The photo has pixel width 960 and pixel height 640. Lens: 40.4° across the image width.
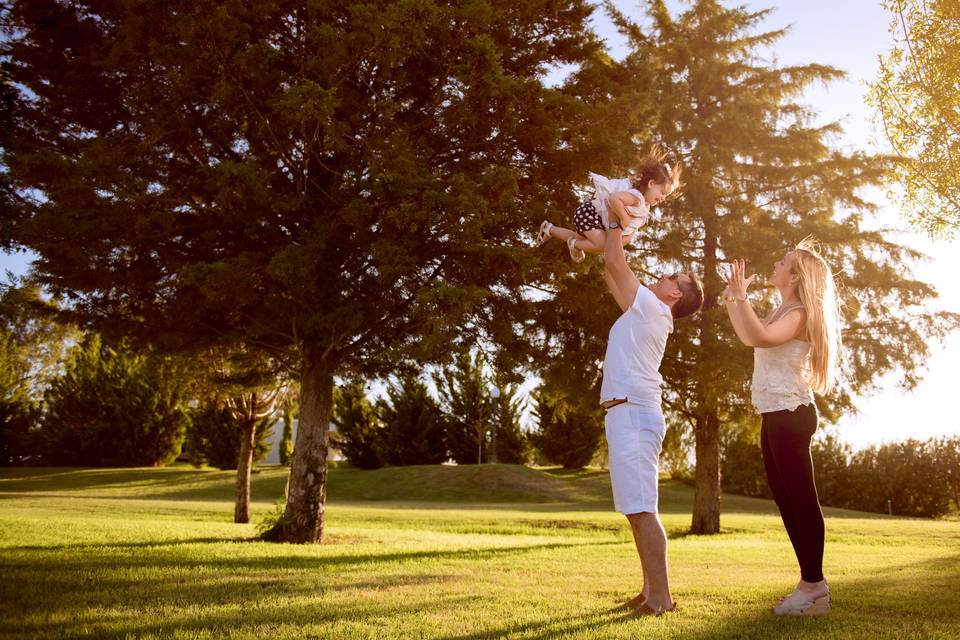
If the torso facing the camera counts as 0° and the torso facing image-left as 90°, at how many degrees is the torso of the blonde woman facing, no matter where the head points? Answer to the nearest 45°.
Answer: approximately 90°

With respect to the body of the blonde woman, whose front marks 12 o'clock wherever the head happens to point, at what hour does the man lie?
The man is roughly at 11 o'clock from the blonde woman.

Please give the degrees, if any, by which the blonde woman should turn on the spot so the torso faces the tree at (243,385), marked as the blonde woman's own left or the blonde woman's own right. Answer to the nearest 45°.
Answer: approximately 45° to the blonde woman's own right

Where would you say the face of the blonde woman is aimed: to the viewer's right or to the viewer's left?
to the viewer's left
